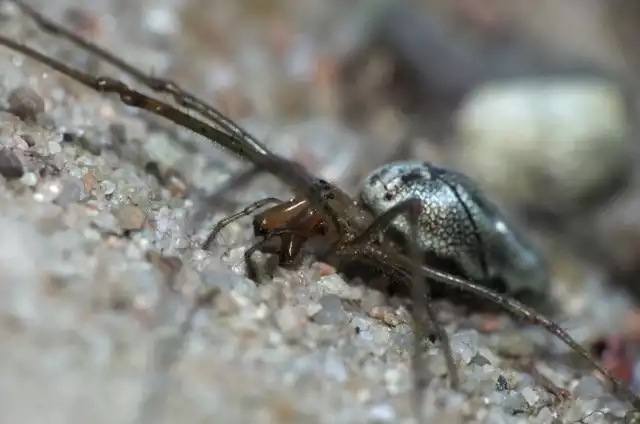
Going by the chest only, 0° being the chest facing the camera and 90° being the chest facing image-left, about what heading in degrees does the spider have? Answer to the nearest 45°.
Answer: approximately 90°
